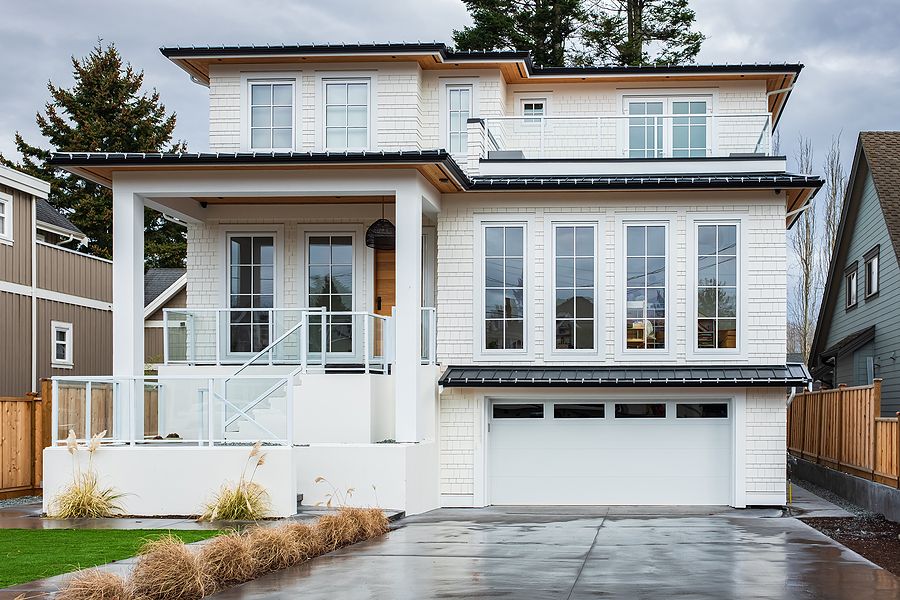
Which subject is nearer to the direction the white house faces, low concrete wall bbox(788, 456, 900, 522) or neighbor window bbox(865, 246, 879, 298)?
the low concrete wall

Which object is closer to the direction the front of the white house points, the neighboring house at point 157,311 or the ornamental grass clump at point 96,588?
the ornamental grass clump

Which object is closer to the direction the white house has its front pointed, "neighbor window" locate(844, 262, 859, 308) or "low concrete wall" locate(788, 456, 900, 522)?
the low concrete wall

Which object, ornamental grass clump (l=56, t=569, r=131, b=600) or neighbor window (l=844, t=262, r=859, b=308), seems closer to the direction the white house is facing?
the ornamental grass clump

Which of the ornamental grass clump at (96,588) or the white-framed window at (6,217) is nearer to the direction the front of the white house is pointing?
the ornamental grass clump

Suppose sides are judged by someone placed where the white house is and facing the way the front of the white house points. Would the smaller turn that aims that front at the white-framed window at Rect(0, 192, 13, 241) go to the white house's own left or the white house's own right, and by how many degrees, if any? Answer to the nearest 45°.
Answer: approximately 135° to the white house's own right

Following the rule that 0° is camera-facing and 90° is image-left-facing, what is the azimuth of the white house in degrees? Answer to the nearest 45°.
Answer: approximately 0°

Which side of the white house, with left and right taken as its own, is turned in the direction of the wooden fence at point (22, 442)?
right

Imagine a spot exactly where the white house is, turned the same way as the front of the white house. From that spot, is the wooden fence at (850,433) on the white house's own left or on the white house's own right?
on the white house's own left
